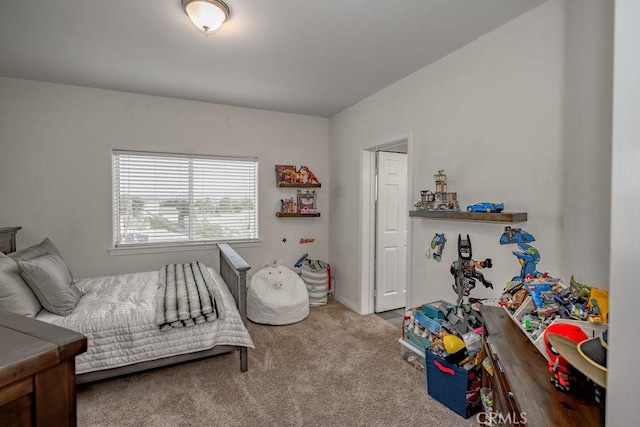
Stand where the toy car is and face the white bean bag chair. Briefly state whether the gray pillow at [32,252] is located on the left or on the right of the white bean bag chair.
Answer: left

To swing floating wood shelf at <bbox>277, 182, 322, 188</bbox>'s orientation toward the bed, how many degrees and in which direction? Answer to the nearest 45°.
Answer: approximately 45° to its right

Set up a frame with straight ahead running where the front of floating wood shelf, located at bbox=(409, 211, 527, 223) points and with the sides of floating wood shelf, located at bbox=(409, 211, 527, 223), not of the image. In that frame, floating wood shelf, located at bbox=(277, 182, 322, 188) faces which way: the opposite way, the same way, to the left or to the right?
to the left

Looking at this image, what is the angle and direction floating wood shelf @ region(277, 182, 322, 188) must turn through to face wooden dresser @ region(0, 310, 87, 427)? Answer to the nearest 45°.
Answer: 0° — it already faces it

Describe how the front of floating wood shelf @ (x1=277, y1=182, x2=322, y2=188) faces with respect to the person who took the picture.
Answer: facing the viewer

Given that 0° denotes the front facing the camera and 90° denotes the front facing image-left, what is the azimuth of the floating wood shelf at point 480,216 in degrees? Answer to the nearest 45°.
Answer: approximately 45°

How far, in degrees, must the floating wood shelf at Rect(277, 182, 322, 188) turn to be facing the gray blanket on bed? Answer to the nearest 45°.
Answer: approximately 45° to its right

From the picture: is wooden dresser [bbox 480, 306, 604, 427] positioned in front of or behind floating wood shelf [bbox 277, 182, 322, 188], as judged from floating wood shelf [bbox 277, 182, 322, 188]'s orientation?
in front

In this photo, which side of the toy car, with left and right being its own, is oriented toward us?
left

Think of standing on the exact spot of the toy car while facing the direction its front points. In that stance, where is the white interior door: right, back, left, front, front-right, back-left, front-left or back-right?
front-right

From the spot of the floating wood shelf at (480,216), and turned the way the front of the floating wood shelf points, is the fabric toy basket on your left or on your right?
on your right
